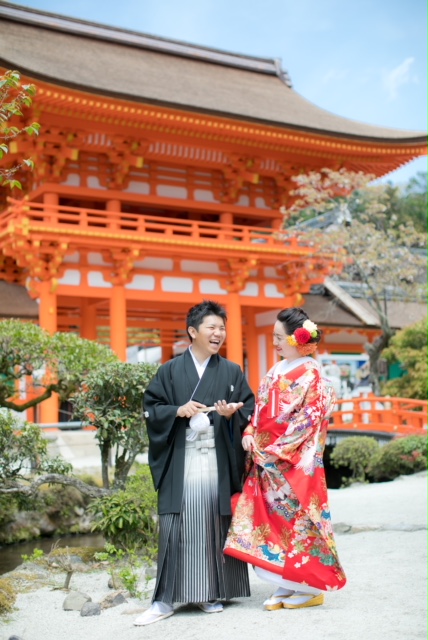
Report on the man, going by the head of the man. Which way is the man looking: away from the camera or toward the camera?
toward the camera

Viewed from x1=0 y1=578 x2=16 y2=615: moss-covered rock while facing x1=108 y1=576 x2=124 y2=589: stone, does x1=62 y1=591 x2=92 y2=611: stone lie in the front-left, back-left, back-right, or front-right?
front-right

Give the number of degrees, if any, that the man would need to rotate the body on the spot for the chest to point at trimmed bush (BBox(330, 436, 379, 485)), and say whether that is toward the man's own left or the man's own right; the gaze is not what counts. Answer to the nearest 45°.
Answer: approximately 180°

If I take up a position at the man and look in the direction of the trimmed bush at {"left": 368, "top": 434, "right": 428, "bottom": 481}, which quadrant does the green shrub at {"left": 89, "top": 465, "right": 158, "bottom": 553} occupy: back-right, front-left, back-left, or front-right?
front-left

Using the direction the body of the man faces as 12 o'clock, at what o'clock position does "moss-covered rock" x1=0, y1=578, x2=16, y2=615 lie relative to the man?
The moss-covered rock is roughly at 4 o'clock from the man.

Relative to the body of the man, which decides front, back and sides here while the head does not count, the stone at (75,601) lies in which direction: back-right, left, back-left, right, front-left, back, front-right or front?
back-right

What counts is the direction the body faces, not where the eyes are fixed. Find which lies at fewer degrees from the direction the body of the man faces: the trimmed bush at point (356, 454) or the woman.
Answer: the woman

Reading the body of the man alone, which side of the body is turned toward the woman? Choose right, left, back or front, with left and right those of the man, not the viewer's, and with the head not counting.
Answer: left

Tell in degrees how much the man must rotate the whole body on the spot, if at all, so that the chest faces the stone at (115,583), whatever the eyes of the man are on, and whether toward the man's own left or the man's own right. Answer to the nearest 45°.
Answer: approximately 135° to the man's own right

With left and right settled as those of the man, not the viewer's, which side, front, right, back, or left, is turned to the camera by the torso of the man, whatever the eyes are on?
front
